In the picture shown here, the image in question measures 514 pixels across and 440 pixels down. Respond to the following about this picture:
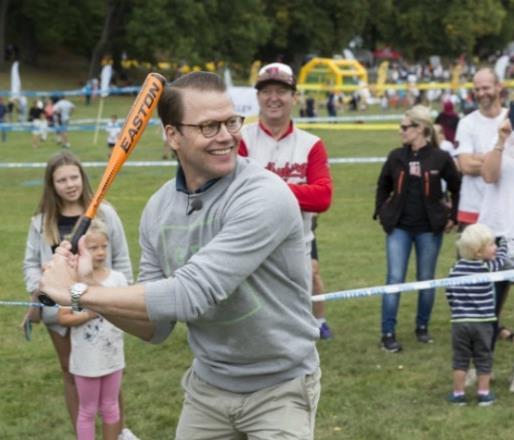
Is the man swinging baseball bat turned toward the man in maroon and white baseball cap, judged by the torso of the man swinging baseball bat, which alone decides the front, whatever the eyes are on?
no

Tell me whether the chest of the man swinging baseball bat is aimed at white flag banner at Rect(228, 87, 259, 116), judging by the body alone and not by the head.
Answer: no

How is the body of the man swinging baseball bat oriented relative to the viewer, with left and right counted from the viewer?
facing the viewer and to the left of the viewer

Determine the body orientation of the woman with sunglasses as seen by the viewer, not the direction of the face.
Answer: toward the camera

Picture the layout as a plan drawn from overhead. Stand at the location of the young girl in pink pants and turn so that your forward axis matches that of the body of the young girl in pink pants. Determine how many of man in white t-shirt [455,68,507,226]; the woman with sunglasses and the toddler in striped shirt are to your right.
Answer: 0

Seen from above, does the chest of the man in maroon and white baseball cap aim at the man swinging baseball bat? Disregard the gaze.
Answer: yes

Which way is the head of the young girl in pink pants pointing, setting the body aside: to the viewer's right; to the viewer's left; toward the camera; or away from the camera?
toward the camera

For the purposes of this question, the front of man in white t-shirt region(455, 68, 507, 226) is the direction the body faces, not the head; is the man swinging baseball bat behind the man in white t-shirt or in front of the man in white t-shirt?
in front

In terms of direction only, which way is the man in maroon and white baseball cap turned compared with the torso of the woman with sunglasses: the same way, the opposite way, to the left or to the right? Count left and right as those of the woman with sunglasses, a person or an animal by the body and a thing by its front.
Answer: the same way

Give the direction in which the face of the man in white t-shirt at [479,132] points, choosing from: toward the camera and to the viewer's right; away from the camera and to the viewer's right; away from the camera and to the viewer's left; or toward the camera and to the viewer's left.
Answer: toward the camera and to the viewer's left

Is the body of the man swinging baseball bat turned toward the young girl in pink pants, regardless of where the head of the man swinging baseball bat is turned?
no

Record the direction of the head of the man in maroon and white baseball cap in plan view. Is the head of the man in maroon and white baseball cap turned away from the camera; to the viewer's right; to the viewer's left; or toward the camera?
toward the camera

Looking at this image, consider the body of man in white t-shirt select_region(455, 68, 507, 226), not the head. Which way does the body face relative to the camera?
toward the camera

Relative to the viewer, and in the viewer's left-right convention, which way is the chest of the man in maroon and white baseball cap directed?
facing the viewer

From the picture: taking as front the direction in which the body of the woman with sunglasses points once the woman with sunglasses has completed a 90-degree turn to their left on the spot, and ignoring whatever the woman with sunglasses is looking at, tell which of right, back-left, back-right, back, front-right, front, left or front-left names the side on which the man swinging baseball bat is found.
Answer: right
